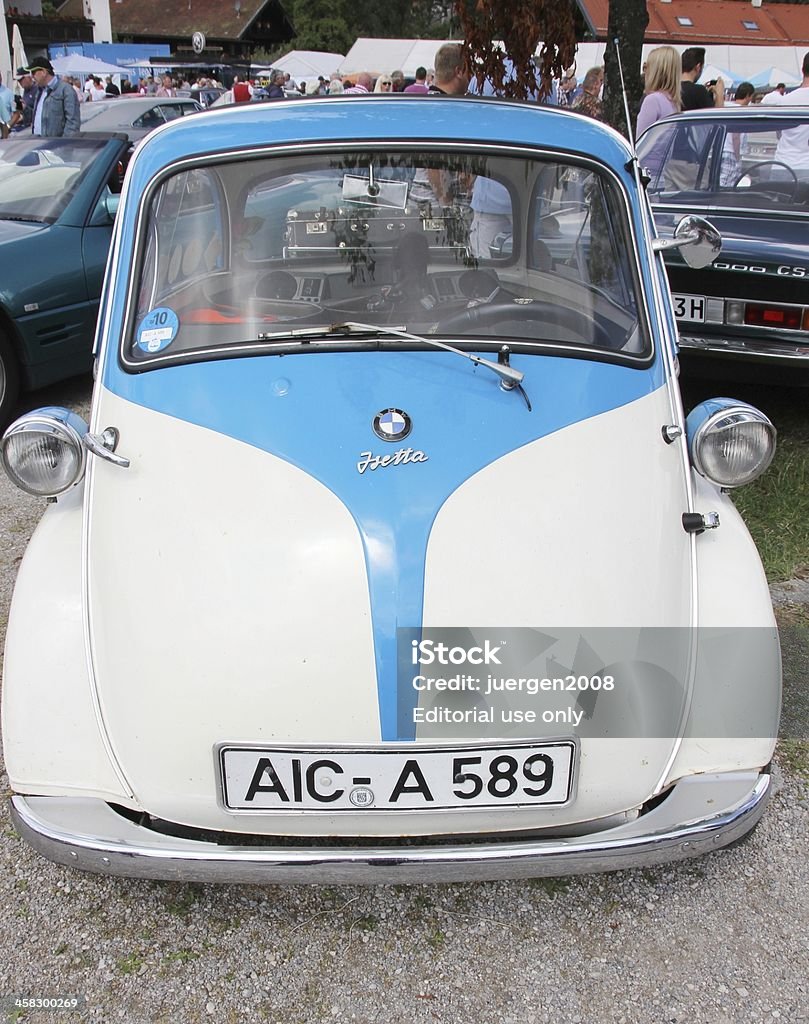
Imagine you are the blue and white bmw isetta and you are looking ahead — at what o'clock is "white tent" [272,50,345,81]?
The white tent is roughly at 6 o'clock from the blue and white bmw isetta.

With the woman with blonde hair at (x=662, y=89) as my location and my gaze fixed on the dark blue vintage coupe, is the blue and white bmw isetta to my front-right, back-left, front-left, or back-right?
front-right

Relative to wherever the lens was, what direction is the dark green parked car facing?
facing the viewer and to the left of the viewer

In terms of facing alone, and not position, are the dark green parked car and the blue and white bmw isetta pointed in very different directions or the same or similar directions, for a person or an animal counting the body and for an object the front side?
same or similar directions

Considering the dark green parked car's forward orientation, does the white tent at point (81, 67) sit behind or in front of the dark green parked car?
behind

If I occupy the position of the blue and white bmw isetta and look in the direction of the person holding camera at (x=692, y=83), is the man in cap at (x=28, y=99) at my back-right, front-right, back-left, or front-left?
front-left

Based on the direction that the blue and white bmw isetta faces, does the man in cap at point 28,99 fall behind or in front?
behind

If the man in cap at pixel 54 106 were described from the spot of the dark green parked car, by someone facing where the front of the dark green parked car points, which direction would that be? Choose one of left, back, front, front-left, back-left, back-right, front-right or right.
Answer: back-right

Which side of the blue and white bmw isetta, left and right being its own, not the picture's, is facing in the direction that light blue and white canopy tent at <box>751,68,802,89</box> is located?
back

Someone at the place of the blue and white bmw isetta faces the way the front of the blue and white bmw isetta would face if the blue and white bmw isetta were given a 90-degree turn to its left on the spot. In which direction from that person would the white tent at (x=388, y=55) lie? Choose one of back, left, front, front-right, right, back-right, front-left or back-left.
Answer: left

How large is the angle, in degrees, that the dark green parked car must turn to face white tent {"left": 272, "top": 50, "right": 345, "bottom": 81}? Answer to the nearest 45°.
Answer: approximately 135° to its right

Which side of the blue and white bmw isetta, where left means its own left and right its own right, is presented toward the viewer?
front

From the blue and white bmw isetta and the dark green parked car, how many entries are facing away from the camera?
0

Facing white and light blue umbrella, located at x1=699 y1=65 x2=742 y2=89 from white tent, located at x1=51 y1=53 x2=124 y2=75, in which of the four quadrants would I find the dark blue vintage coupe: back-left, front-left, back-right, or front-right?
front-right

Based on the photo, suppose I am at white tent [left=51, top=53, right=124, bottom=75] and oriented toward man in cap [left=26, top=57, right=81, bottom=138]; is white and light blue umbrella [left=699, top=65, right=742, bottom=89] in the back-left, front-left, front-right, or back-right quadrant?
front-left

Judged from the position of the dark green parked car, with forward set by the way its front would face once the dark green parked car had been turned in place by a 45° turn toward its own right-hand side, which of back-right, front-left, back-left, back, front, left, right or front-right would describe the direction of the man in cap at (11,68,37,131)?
right
